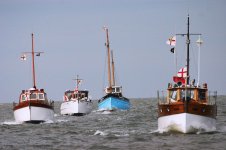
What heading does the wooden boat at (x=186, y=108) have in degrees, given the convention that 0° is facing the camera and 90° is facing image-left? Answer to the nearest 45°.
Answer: approximately 0°
